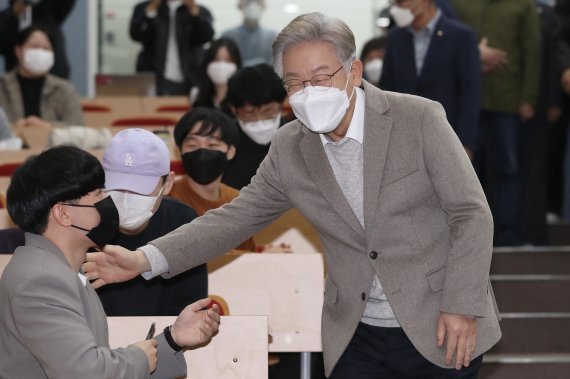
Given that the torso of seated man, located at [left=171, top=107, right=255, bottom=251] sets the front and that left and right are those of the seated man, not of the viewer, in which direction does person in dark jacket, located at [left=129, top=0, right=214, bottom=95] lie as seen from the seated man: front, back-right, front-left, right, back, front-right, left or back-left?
back

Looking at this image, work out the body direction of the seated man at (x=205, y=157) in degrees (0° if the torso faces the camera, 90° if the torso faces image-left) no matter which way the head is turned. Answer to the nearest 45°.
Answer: approximately 0°

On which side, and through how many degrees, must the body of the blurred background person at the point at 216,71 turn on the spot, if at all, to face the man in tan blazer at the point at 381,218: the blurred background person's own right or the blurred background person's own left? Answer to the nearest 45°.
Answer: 0° — they already face them

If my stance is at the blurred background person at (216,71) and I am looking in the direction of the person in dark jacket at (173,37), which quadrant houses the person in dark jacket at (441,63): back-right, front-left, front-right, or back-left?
back-right

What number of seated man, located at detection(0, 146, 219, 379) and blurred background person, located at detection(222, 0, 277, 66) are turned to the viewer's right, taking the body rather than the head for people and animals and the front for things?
1

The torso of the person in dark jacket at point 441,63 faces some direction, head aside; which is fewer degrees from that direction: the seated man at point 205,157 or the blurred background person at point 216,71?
the seated man

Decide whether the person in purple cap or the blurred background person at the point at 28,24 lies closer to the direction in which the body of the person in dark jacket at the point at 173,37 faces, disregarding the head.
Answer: the person in purple cap

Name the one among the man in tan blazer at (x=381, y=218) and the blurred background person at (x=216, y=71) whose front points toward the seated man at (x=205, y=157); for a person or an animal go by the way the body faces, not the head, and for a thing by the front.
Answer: the blurred background person

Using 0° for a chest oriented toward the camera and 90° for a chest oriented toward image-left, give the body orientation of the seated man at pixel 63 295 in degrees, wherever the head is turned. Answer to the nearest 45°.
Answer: approximately 270°

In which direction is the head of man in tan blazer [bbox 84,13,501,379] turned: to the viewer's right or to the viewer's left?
to the viewer's left

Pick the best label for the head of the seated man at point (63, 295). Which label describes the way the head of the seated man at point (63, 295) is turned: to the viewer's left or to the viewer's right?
to the viewer's right
